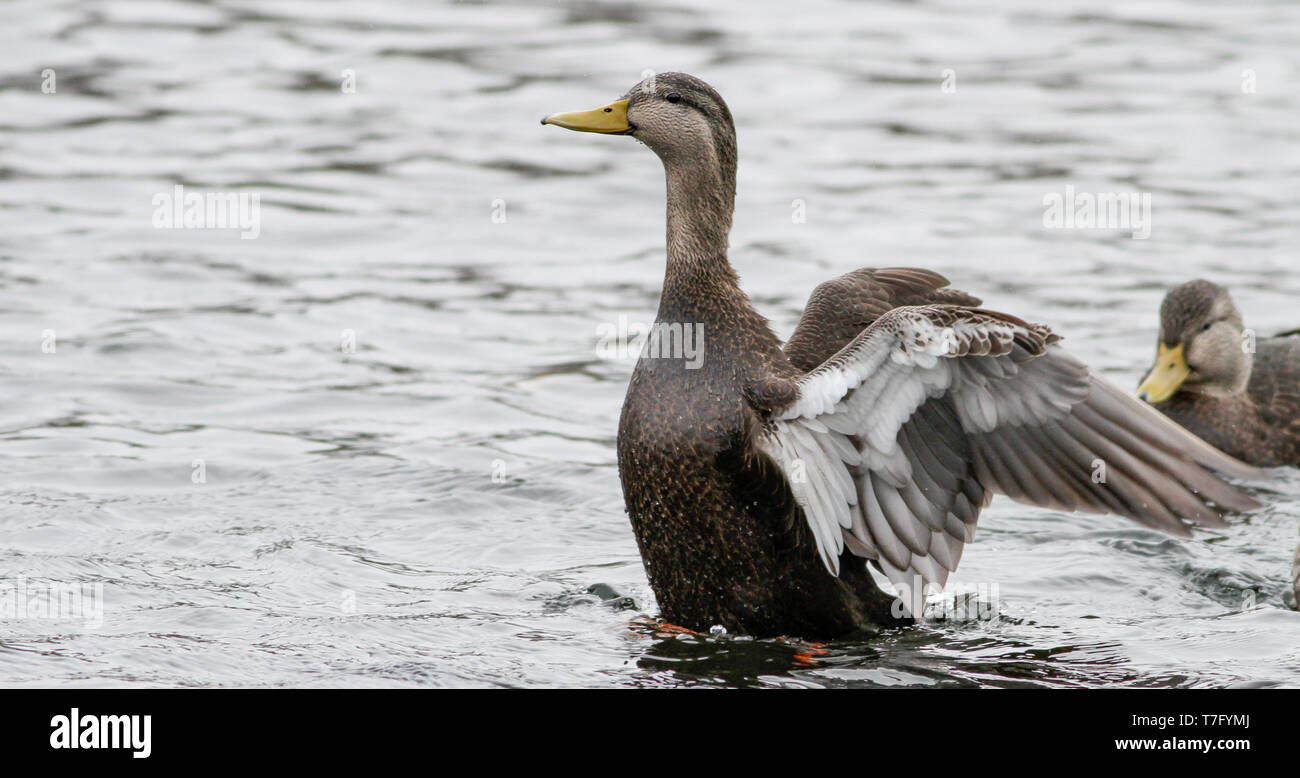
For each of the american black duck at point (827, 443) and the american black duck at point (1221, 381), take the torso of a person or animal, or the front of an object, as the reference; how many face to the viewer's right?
0

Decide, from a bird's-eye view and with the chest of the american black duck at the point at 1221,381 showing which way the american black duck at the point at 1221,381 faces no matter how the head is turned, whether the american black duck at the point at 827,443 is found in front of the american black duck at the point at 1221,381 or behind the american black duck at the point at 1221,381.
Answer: in front

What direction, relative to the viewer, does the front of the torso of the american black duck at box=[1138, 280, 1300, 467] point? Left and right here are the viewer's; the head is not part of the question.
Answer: facing the viewer and to the left of the viewer

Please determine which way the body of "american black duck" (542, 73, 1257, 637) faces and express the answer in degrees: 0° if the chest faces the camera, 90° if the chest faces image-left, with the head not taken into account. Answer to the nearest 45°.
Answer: approximately 90°
